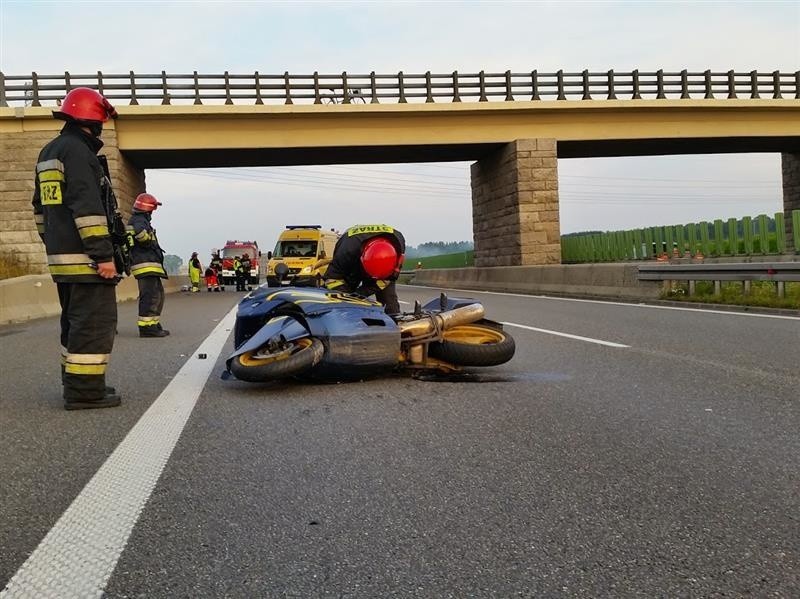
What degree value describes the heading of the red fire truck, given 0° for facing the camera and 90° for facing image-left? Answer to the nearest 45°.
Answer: approximately 0°

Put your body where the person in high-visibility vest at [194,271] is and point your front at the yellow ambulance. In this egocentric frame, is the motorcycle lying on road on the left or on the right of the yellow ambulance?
right

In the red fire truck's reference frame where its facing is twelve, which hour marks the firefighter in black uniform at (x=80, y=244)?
The firefighter in black uniform is roughly at 12 o'clock from the red fire truck.

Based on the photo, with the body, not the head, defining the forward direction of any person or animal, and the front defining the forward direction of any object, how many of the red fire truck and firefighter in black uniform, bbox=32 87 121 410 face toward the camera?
1

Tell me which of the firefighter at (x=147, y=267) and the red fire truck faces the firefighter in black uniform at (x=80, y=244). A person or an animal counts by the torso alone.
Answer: the red fire truck

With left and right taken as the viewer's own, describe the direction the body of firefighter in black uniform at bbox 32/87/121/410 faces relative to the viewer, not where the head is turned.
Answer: facing away from the viewer and to the right of the viewer
